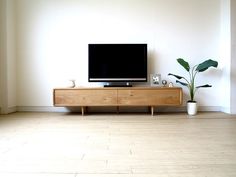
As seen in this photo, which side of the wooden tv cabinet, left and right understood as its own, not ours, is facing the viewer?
front

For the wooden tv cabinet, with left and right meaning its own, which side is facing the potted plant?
left
